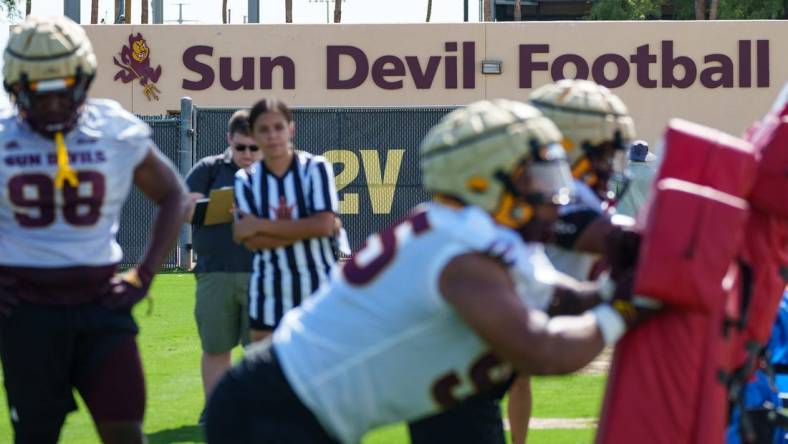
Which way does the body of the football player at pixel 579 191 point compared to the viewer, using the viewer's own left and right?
facing to the right of the viewer

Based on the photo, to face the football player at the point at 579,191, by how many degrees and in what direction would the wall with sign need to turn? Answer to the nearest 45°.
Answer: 0° — it already faces them

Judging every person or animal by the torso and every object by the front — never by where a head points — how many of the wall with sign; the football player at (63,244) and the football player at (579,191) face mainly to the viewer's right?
1

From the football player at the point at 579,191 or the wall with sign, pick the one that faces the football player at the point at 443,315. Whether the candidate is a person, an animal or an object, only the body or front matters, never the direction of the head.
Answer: the wall with sign

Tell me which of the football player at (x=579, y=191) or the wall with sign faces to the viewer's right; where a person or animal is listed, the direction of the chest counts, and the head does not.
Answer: the football player

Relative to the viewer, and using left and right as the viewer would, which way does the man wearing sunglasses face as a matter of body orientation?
facing the viewer and to the right of the viewer

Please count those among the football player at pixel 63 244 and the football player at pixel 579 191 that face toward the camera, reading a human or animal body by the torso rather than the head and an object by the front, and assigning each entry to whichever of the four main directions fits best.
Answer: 1

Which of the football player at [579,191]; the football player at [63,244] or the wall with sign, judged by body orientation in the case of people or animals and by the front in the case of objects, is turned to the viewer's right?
the football player at [579,191]

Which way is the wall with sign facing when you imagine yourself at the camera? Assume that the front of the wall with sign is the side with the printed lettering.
facing the viewer

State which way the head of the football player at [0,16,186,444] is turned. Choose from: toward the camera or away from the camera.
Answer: toward the camera

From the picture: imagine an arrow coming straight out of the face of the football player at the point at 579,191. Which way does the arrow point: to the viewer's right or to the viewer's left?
to the viewer's right

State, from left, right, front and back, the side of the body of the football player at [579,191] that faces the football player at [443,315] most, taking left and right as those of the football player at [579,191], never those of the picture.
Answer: right
